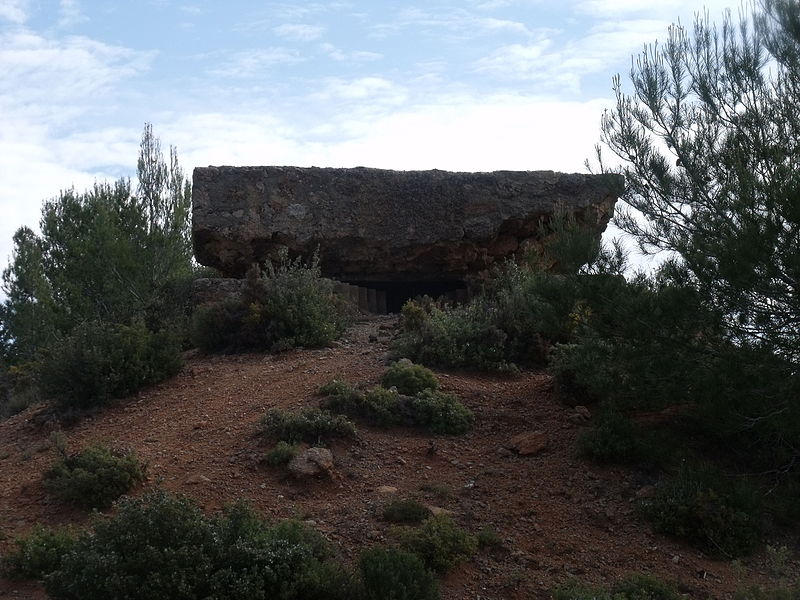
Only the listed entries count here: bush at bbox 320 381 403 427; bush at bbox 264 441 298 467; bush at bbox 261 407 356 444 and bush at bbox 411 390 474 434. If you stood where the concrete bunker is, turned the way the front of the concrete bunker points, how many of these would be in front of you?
4

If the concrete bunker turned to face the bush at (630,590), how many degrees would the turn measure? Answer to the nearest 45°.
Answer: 0° — it already faces it

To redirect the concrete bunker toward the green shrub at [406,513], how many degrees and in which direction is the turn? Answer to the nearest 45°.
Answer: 0° — it already faces it

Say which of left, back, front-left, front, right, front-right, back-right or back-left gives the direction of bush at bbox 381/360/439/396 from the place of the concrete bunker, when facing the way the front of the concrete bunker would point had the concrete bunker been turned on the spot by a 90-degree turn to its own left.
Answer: right

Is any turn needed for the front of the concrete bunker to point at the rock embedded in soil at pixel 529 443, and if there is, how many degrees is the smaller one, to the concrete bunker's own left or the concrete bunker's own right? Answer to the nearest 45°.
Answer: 0° — it already faces it

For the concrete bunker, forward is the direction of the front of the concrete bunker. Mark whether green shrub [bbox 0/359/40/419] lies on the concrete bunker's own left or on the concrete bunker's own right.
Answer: on the concrete bunker's own right

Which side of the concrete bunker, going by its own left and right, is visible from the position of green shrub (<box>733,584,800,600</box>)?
front

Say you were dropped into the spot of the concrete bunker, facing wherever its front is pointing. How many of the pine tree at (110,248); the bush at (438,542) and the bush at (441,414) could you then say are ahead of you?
2

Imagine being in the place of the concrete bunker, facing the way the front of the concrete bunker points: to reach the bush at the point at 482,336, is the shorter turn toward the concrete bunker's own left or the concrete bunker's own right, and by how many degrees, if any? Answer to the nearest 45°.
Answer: approximately 45° to the concrete bunker's own left

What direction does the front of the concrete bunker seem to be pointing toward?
toward the camera

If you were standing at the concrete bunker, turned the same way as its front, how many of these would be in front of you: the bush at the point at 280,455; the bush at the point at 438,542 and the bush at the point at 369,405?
3

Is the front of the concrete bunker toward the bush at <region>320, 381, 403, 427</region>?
yes

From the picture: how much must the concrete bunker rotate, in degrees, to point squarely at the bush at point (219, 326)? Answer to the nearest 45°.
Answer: approximately 45° to its right

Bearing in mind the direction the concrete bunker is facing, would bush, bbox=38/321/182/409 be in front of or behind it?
in front

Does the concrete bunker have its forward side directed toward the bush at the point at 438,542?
yes

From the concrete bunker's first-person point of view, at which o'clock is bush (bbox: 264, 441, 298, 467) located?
The bush is roughly at 12 o'clock from the concrete bunker.

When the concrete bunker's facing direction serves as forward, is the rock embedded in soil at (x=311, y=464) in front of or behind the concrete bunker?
in front

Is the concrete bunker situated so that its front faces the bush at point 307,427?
yes
